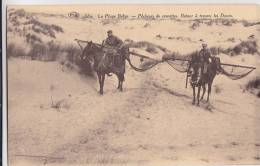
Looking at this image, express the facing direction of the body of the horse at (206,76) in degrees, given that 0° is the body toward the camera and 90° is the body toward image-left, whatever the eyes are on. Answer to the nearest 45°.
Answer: approximately 45°

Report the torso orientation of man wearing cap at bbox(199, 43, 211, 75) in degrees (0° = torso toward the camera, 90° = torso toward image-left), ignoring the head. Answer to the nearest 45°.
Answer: approximately 45°
